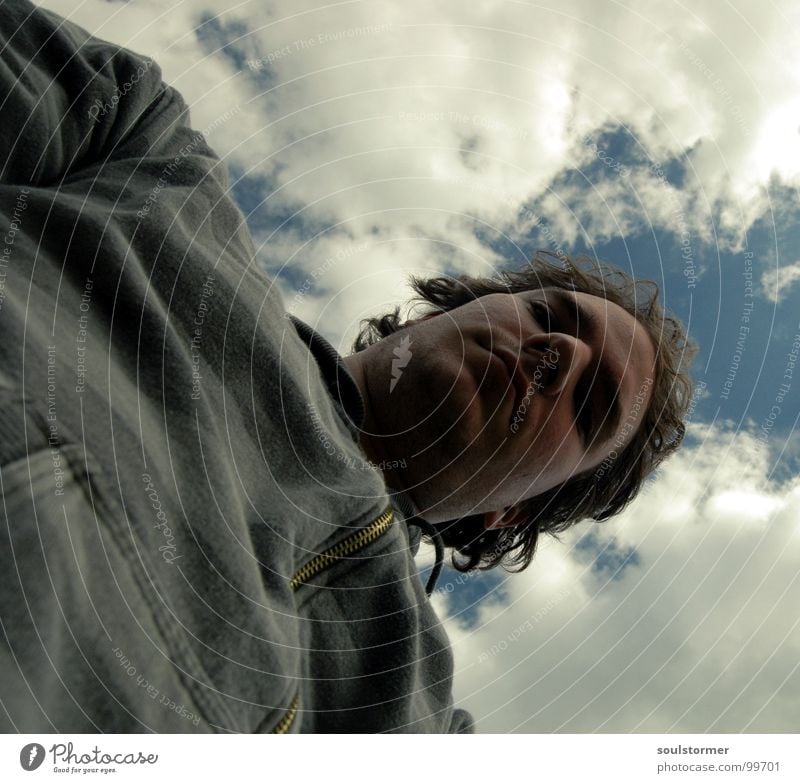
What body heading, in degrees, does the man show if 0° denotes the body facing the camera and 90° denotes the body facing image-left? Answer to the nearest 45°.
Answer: approximately 0°
